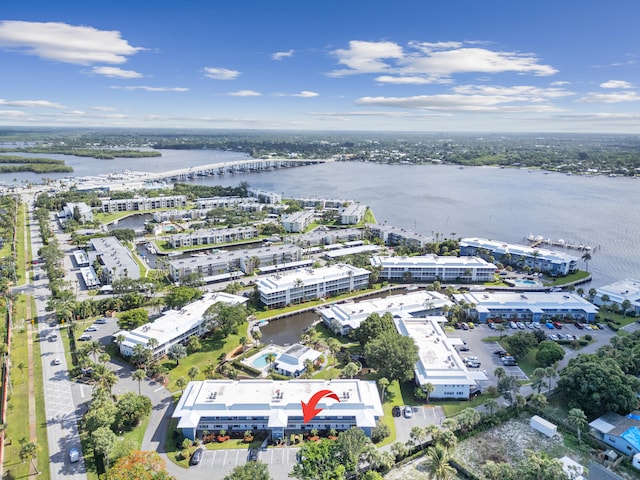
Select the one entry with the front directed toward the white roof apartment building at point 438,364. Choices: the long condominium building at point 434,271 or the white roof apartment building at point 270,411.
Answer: the long condominium building

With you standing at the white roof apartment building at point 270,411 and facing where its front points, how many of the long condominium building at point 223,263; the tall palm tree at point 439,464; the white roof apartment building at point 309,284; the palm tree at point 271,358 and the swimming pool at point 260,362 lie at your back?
4

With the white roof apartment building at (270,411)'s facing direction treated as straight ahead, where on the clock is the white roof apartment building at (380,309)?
the white roof apartment building at (380,309) is roughly at 7 o'clock from the white roof apartment building at (270,411).

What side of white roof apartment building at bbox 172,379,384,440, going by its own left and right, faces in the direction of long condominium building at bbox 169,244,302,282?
back

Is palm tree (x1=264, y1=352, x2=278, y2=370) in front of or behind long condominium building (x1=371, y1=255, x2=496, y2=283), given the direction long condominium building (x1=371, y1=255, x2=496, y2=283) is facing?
in front

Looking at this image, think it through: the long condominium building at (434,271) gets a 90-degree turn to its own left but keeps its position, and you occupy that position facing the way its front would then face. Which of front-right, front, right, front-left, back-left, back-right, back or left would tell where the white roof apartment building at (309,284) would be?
back-right

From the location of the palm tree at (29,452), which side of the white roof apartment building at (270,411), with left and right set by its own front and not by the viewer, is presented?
right

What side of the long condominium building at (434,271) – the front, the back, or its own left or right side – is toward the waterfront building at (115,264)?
right

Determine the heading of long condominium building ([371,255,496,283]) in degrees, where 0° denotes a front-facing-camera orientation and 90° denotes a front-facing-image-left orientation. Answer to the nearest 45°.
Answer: approximately 0°

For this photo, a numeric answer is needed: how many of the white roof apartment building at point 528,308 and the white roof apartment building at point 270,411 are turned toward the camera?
2

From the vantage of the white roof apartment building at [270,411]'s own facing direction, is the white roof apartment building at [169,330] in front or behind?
behind

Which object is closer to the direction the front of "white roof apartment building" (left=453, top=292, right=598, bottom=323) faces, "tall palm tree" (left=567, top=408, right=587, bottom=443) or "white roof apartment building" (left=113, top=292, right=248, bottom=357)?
the tall palm tree
